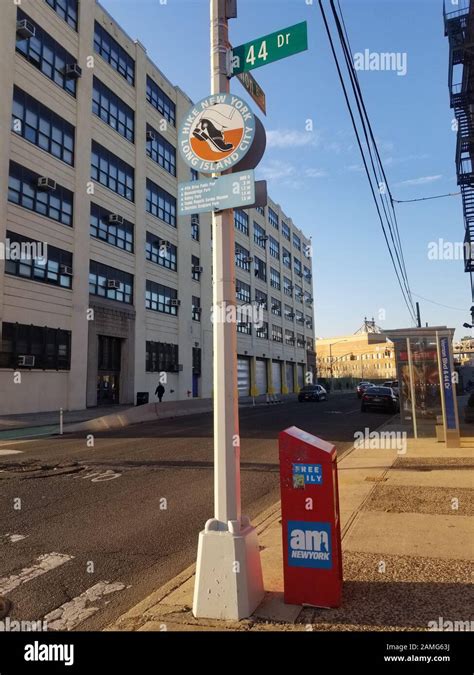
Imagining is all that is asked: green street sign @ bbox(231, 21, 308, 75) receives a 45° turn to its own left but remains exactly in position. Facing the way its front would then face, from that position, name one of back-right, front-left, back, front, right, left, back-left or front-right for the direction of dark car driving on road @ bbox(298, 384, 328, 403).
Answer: back

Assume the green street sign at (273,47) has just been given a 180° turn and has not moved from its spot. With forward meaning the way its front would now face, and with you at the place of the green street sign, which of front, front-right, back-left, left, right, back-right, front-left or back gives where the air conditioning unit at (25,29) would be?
left

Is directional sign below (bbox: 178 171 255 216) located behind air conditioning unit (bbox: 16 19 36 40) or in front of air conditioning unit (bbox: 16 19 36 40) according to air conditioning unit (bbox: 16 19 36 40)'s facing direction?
in front

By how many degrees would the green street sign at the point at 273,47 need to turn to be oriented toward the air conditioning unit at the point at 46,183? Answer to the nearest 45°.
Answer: approximately 90° to its right

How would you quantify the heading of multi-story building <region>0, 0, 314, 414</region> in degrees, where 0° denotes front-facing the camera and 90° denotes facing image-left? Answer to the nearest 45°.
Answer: approximately 315°

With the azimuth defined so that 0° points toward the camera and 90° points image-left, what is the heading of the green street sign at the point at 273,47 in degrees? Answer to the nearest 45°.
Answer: approximately 45°

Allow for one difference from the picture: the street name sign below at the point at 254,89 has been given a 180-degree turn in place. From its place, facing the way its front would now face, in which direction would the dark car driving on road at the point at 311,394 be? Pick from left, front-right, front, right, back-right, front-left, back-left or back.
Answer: front-right

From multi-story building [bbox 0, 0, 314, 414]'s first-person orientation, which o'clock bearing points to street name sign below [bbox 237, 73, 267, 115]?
The street name sign below is roughly at 1 o'clock from the multi-story building.

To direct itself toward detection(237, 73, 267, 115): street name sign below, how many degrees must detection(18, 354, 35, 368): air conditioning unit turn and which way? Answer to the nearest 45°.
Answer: approximately 45° to its right

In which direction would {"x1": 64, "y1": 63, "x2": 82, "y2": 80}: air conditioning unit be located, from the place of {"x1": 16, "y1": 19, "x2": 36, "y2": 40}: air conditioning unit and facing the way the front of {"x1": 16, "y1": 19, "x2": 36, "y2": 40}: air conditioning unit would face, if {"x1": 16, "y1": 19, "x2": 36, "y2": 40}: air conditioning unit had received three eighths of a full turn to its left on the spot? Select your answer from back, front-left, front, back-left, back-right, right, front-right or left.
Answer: front-right

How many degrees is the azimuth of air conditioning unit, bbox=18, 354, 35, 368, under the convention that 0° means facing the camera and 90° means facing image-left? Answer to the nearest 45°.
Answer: approximately 315°

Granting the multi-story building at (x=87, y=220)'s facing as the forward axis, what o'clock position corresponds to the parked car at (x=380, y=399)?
The parked car is roughly at 11 o'clock from the multi-story building.

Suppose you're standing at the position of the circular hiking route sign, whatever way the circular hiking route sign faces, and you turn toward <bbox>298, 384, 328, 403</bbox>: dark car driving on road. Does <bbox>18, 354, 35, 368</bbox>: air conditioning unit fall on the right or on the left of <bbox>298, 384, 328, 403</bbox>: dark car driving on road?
left
